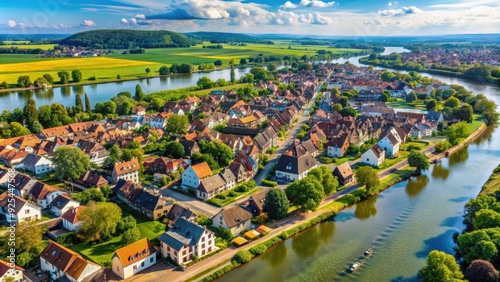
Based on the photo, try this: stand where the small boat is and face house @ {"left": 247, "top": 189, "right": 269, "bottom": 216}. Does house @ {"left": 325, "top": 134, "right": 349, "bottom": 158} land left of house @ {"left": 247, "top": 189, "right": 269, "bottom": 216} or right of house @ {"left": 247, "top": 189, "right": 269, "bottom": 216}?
right

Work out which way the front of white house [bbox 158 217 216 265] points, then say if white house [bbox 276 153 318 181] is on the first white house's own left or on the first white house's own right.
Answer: on the first white house's own left

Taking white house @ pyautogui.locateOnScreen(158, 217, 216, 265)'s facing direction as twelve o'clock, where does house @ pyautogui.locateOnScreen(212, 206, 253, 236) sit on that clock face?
The house is roughly at 9 o'clock from the white house.

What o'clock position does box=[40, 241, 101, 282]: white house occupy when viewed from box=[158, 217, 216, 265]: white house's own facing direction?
box=[40, 241, 101, 282]: white house is roughly at 4 o'clock from box=[158, 217, 216, 265]: white house.

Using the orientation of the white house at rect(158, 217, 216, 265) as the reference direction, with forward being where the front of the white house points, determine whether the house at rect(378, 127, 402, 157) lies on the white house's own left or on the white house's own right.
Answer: on the white house's own left

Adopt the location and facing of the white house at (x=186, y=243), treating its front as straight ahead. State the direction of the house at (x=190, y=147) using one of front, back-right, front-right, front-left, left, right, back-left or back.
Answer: back-left

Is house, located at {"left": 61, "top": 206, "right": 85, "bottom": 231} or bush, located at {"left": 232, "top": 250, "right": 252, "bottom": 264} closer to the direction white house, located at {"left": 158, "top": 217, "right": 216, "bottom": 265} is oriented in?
the bush

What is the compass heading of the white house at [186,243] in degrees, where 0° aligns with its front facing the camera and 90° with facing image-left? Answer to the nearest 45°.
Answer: approximately 315°

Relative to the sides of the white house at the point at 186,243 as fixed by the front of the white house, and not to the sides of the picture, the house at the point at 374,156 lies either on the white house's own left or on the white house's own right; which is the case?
on the white house's own left

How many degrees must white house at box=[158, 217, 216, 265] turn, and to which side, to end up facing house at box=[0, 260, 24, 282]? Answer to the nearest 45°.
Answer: approximately 135° to its right

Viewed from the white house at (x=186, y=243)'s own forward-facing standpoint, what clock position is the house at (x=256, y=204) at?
The house is roughly at 9 o'clock from the white house.

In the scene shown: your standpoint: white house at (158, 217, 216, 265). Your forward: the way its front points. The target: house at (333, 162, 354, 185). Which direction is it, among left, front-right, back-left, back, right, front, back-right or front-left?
left

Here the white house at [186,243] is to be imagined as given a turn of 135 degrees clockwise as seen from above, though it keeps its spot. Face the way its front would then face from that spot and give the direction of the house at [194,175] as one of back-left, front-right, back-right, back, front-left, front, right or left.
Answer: right

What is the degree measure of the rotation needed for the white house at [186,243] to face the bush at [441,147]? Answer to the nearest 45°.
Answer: approximately 90° to its left
